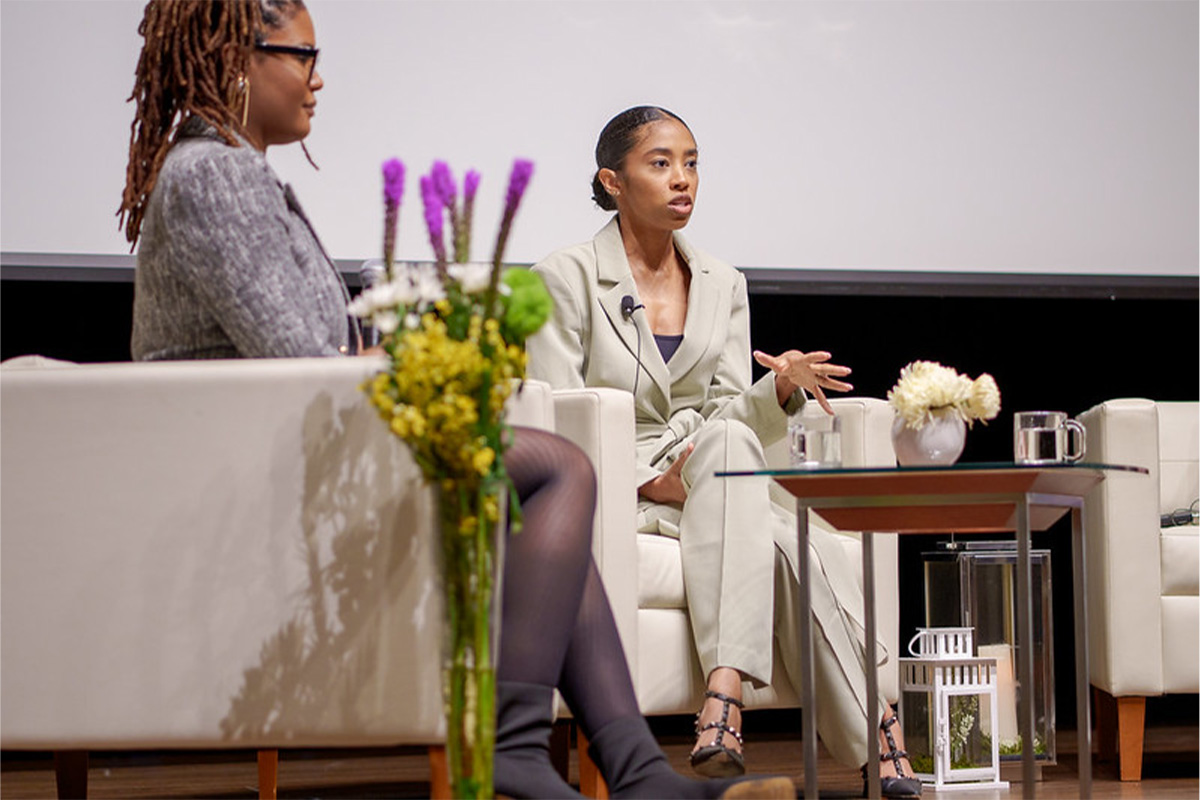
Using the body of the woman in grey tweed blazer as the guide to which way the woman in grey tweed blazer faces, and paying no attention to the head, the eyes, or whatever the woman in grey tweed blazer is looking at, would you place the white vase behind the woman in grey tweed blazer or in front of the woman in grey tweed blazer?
in front

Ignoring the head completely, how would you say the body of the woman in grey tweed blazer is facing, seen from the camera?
to the viewer's right

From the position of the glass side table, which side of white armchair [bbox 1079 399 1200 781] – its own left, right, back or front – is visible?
front

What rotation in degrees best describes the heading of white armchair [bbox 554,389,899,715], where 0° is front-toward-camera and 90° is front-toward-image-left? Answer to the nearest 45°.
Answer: approximately 315°

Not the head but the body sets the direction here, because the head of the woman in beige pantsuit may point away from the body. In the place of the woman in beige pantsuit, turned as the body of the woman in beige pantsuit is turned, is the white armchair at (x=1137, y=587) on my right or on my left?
on my left

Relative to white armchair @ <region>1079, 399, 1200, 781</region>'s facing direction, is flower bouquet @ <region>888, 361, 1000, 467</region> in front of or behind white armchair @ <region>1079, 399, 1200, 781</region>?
in front

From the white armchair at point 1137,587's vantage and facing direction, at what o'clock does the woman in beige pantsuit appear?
The woman in beige pantsuit is roughly at 2 o'clock from the white armchair.

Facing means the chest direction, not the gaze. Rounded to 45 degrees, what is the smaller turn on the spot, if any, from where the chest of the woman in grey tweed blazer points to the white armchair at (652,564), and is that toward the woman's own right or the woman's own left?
approximately 45° to the woman's own left

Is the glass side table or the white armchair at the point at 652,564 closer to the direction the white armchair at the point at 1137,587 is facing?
the glass side table

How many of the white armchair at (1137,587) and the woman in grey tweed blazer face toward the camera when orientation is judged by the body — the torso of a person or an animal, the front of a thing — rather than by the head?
1

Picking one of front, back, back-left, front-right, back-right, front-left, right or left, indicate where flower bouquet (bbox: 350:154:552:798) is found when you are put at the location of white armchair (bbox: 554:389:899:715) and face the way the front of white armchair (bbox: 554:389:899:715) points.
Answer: front-right

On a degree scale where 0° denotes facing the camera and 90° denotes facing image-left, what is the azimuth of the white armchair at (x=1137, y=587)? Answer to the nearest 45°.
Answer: approximately 0°

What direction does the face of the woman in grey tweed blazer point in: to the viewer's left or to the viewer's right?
to the viewer's right
